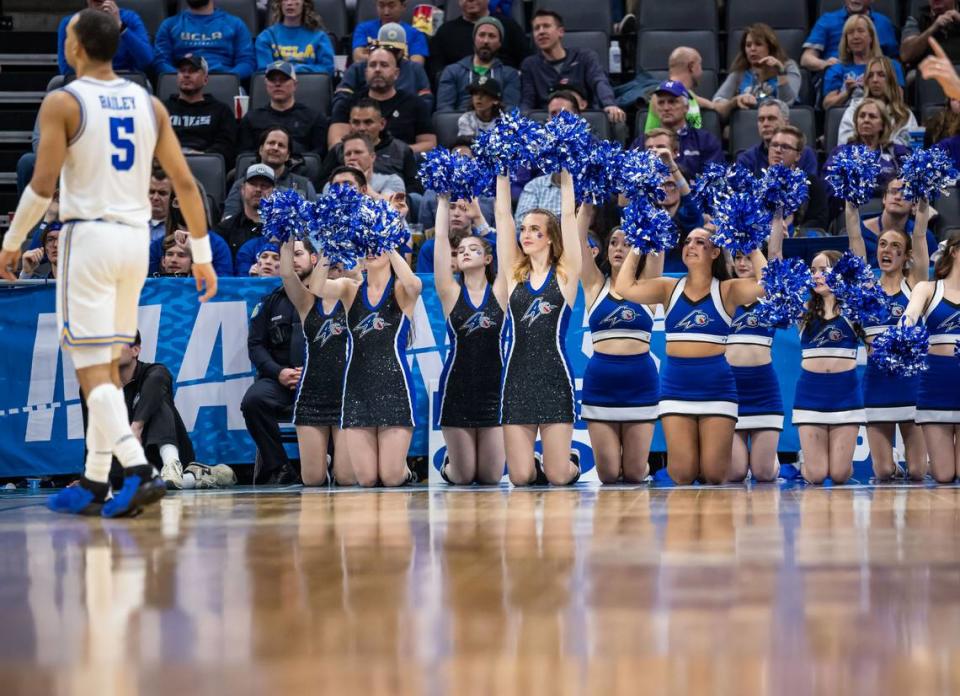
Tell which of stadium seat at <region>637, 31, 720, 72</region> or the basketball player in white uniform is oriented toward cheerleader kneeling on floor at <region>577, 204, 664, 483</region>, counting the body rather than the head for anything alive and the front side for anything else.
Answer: the stadium seat

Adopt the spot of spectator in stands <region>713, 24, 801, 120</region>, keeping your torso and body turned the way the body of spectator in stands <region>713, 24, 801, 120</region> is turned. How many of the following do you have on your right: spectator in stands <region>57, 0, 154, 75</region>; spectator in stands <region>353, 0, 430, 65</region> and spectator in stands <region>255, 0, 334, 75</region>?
3

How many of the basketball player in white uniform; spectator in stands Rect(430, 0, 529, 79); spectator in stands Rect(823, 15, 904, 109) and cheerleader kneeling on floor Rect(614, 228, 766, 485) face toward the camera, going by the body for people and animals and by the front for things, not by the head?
3

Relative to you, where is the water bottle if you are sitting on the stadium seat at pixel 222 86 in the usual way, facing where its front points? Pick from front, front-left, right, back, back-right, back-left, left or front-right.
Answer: left

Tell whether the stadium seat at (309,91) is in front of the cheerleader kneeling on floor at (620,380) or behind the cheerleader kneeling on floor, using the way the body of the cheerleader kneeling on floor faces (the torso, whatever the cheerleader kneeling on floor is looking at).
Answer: behind

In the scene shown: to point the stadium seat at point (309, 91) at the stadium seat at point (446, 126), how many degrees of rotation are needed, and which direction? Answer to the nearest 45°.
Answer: approximately 45° to its left
